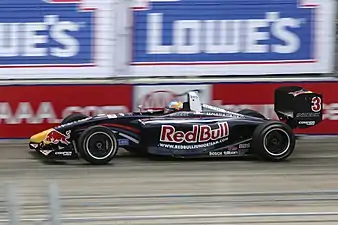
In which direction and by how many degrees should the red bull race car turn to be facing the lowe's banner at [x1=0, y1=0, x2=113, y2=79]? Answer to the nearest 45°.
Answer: approximately 45° to its right

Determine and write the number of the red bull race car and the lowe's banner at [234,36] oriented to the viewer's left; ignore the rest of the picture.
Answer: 1

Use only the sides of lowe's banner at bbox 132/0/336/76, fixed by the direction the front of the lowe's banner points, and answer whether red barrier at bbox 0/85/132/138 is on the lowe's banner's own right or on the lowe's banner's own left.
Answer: on the lowe's banner's own right

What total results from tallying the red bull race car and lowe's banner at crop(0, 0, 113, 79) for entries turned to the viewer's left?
1

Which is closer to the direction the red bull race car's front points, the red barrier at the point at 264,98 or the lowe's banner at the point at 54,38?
the lowe's banner

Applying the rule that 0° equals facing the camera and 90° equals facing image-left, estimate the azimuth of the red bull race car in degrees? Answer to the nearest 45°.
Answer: approximately 90°

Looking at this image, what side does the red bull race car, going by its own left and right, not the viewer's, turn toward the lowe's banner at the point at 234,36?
right

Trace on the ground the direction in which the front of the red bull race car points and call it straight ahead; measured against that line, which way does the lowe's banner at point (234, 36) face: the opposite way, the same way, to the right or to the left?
to the left

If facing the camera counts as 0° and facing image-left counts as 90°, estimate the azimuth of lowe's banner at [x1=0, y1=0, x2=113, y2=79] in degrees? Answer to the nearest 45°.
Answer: approximately 0°

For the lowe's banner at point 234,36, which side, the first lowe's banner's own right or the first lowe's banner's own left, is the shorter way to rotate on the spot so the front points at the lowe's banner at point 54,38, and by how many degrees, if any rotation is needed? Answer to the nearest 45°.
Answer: approximately 90° to the first lowe's banner's own right

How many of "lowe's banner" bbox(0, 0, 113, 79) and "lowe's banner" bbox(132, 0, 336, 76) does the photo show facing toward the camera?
2

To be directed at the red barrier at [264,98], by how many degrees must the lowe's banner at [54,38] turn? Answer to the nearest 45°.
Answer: approximately 90° to its left
